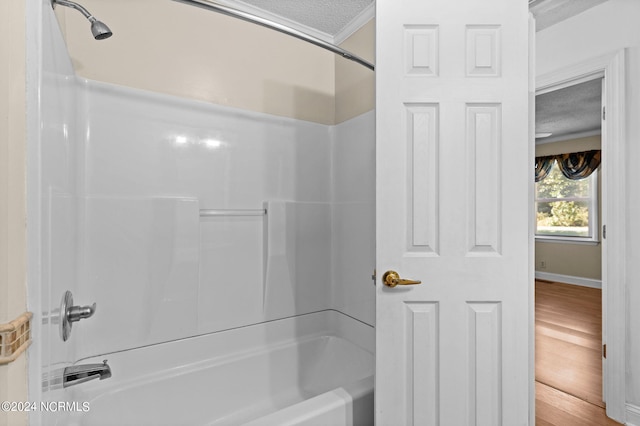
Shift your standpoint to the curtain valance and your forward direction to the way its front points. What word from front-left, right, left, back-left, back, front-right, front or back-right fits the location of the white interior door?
front-left

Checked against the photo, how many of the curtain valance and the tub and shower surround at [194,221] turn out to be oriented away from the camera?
0

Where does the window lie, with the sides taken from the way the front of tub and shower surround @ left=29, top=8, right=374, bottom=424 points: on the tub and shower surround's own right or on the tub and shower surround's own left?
on the tub and shower surround's own left

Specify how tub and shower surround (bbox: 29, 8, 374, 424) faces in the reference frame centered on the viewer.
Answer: facing the viewer and to the right of the viewer

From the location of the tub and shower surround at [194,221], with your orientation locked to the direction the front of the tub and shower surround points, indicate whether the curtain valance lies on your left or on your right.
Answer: on your left

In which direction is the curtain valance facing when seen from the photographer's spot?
facing the viewer and to the left of the viewer
